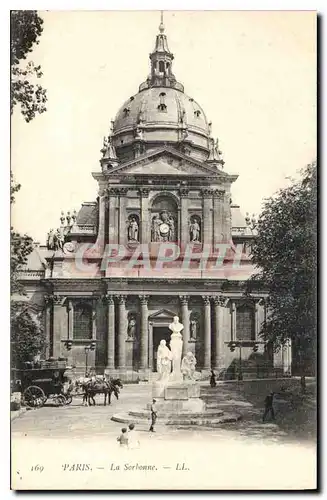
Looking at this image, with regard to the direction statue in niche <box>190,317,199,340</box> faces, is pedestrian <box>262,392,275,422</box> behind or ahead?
ahead

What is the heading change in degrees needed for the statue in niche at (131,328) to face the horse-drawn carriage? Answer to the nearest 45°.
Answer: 0° — it already faces it

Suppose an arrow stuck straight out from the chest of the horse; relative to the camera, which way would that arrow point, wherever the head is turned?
to the viewer's right

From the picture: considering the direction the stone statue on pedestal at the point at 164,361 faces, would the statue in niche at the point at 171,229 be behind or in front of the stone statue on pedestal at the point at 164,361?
behind

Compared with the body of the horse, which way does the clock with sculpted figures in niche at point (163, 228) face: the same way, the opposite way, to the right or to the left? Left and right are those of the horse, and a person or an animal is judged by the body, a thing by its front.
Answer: to the right

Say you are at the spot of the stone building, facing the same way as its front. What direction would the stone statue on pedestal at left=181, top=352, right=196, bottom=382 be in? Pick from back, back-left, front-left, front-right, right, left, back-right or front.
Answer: front

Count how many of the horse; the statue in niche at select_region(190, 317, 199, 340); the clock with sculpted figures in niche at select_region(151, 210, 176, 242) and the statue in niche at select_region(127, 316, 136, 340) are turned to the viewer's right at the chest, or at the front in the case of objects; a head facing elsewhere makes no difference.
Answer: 1

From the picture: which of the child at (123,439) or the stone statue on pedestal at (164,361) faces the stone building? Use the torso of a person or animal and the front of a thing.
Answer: the child

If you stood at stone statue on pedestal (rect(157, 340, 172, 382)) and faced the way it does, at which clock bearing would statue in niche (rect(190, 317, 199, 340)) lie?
The statue in niche is roughly at 6 o'clock from the stone statue on pedestal.
